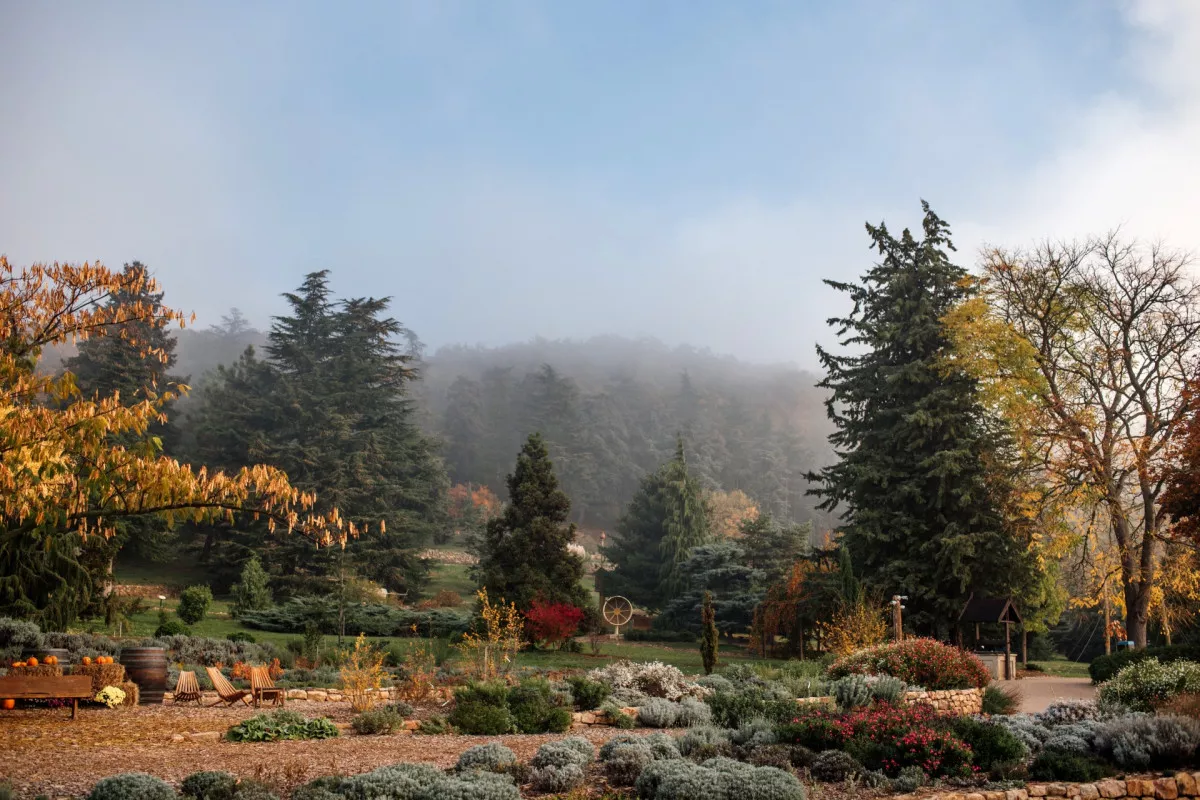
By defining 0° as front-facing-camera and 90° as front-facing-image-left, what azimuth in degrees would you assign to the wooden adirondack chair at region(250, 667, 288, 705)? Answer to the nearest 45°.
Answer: approximately 315°

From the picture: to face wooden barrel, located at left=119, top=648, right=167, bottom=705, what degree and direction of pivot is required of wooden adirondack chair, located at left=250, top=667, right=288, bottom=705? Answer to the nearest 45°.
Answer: approximately 135° to its right

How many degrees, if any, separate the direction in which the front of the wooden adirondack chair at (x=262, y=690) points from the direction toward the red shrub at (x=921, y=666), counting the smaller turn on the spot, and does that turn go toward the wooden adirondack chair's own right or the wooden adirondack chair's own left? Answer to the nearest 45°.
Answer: approximately 45° to the wooden adirondack chair's own left

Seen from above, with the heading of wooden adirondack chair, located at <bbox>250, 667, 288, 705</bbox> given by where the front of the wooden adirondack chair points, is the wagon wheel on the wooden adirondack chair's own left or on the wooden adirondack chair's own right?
on the wooden adirondack chair's own left

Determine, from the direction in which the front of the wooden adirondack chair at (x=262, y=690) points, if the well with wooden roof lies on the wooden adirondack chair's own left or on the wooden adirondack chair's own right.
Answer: on the wooden adirondack chair's own left

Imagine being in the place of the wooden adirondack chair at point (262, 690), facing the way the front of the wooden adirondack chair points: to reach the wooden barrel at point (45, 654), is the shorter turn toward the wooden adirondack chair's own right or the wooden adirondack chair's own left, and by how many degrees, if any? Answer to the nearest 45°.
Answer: approximately 180°

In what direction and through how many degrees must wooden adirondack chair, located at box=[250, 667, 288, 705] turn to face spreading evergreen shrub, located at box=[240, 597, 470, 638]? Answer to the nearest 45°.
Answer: approximately 135° to its left

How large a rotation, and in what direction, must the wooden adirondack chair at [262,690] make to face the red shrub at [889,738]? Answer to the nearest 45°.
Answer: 0° — it already faces it

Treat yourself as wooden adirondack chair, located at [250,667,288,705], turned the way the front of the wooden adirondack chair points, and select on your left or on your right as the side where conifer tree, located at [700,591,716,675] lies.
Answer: on your left

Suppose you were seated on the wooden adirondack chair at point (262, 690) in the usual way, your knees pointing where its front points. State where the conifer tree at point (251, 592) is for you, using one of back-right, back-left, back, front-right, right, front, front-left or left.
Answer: back-left
